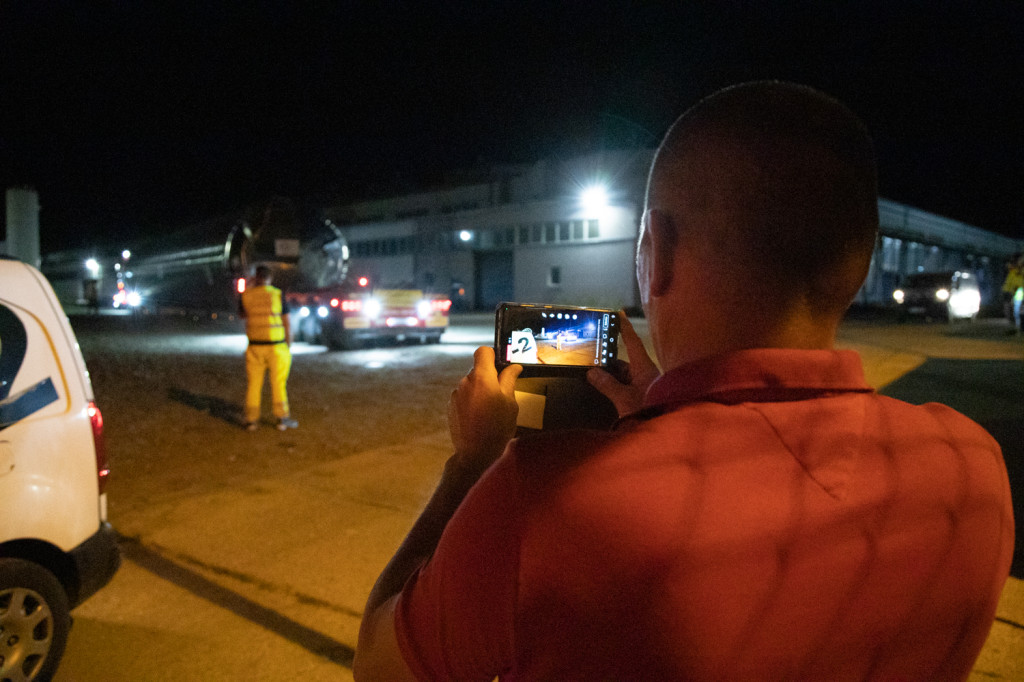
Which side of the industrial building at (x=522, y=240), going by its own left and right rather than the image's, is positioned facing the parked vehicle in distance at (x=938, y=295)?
left

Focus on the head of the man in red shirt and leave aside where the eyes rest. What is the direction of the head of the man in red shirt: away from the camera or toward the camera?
away from the camera

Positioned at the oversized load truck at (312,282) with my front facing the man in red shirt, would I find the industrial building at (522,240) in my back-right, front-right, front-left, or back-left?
back-left

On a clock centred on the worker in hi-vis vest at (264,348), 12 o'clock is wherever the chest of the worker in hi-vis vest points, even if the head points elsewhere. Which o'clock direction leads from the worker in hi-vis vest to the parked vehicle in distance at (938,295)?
The parked vehicle in distance is roughly at 2 o'clock from the worker in hi-vis vest.

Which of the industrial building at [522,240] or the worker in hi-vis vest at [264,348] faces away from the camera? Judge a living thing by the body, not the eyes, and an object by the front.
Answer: the worker in hi-vis vest

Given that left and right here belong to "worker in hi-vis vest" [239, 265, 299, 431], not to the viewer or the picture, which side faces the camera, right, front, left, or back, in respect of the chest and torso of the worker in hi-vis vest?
back

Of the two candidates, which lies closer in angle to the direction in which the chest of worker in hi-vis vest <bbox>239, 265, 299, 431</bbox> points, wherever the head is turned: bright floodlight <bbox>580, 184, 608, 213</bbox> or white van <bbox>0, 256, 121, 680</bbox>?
the bright floodlight

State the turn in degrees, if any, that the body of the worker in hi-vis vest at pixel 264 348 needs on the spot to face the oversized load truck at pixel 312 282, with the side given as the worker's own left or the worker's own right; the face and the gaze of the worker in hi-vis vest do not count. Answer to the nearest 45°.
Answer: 0° — they already face it

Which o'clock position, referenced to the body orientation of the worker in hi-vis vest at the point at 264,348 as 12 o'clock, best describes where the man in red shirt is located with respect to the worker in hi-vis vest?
The man in red shirt is roughly at 6 o'clock from the worker in hi-vis vest.

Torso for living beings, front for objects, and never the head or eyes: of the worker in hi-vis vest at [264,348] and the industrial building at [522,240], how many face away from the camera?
1
